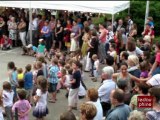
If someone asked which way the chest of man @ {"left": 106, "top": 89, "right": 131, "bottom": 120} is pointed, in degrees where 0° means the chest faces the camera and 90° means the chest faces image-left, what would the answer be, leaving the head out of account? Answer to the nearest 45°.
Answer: approximately 135°

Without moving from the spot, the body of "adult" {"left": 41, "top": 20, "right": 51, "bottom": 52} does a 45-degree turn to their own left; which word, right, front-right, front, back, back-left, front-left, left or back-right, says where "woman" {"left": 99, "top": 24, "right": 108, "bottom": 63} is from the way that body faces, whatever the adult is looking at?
front-left

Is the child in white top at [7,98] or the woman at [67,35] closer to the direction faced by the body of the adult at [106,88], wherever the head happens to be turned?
the child in white top

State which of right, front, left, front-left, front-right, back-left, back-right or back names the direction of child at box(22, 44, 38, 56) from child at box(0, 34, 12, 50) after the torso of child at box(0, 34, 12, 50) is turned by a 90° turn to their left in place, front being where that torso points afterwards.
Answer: front-right

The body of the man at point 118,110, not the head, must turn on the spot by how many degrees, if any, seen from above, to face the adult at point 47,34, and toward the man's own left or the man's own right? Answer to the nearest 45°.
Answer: approximately 45° to the man's own right

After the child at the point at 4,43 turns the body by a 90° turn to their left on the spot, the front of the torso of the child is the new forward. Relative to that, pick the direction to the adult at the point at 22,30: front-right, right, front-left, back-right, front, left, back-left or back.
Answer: front

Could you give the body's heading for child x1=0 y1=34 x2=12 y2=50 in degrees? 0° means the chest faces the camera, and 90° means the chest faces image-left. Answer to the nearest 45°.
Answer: approximately 0°
